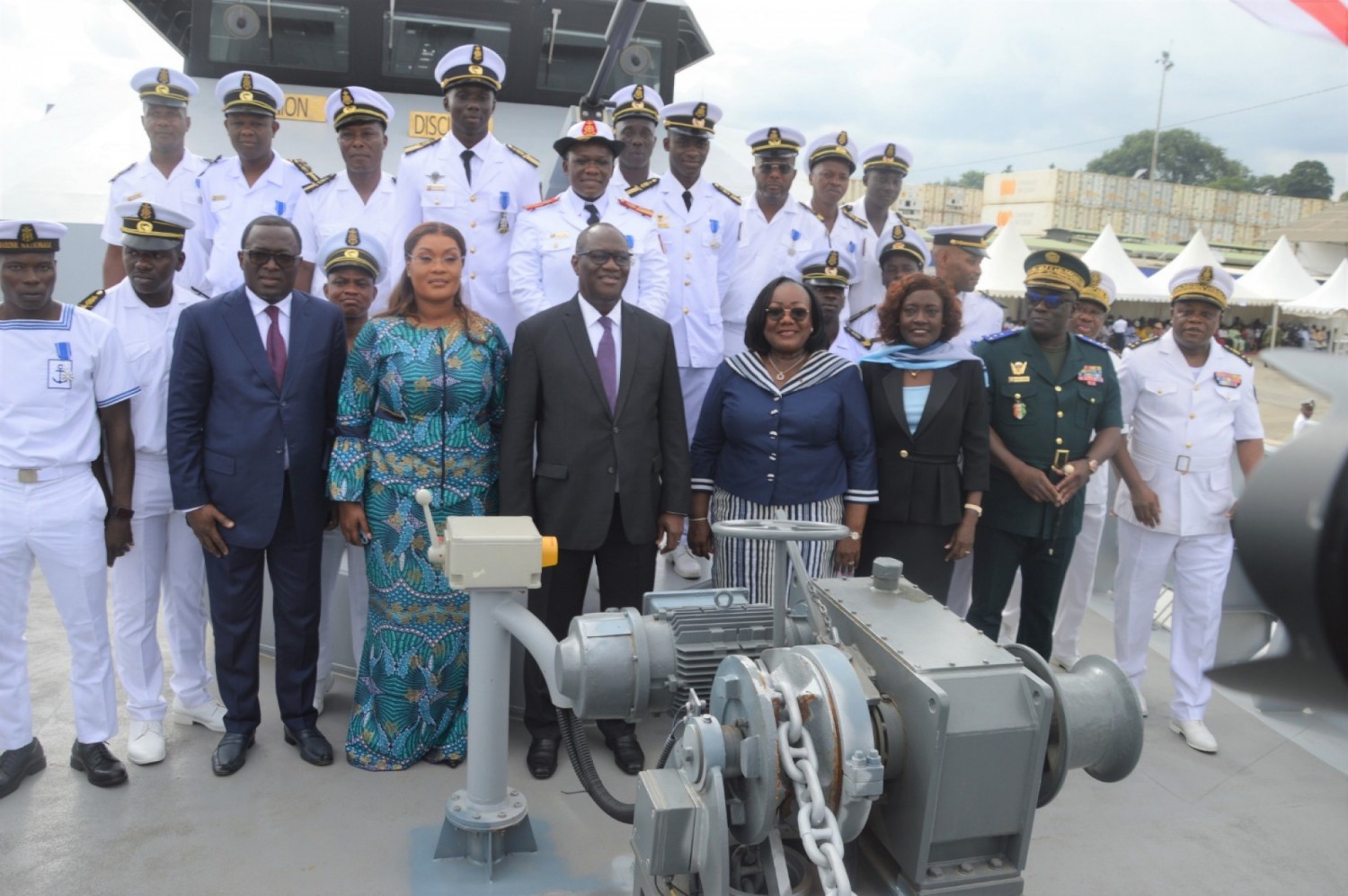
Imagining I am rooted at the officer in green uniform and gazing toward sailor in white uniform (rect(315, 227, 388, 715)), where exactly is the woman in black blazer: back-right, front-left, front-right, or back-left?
front-left

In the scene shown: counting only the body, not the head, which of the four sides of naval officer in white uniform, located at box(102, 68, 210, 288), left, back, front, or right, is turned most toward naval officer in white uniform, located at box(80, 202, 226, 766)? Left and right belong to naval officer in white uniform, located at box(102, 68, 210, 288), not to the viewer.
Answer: front

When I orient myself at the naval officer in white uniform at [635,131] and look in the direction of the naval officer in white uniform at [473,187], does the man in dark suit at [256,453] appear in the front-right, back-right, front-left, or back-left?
front-left

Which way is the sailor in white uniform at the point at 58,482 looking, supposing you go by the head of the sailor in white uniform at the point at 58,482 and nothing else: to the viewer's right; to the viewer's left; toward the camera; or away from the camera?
toward the camera

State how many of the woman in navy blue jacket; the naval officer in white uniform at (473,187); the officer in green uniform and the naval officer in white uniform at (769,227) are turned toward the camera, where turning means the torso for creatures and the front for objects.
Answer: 4

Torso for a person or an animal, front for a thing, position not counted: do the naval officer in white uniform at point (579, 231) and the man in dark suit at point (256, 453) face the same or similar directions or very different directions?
same or similar directions

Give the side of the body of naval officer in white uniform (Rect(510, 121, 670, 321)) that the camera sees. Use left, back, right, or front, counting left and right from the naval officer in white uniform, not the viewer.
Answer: front

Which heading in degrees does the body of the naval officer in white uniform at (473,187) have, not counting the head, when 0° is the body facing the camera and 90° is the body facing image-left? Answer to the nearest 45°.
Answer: approximately 0°

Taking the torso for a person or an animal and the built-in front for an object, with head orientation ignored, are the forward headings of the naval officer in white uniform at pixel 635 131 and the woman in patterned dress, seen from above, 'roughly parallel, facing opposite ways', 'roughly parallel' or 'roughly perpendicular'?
roughly parallel

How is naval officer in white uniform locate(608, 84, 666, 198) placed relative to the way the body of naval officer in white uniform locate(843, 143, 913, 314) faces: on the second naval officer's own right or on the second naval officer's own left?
on the second naval officer's own right

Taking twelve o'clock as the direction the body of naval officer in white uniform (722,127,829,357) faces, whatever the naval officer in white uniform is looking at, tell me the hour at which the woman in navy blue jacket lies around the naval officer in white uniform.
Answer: The woman in navy blue jacket is roughly at 12 o'clock from the naval officer in white uniform.

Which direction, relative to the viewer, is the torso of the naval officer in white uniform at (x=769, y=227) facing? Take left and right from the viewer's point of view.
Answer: facing the viewer

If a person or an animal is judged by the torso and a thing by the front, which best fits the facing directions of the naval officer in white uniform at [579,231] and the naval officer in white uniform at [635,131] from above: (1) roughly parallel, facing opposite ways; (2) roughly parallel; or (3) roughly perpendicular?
roughly parallel

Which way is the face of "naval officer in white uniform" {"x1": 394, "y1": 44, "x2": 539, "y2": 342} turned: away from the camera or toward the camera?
toward the camera

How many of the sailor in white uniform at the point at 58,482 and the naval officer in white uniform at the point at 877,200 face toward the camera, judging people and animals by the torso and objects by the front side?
2

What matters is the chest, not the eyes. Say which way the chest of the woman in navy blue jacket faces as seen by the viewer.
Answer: toward the camera

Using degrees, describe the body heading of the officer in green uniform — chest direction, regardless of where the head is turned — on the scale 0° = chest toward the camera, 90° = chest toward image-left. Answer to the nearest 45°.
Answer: approximately 0°
